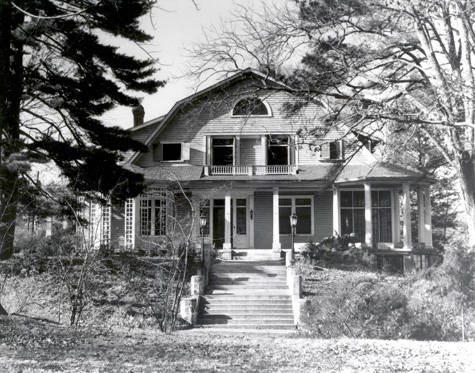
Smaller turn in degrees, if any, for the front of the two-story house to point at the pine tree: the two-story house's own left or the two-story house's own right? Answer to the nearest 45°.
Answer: approximately 45° to the two-story house's own right

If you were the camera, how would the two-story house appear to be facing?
facing the viewer

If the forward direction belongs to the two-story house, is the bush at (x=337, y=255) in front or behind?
in front

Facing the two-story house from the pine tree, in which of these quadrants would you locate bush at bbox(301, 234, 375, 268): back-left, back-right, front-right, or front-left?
front-right
